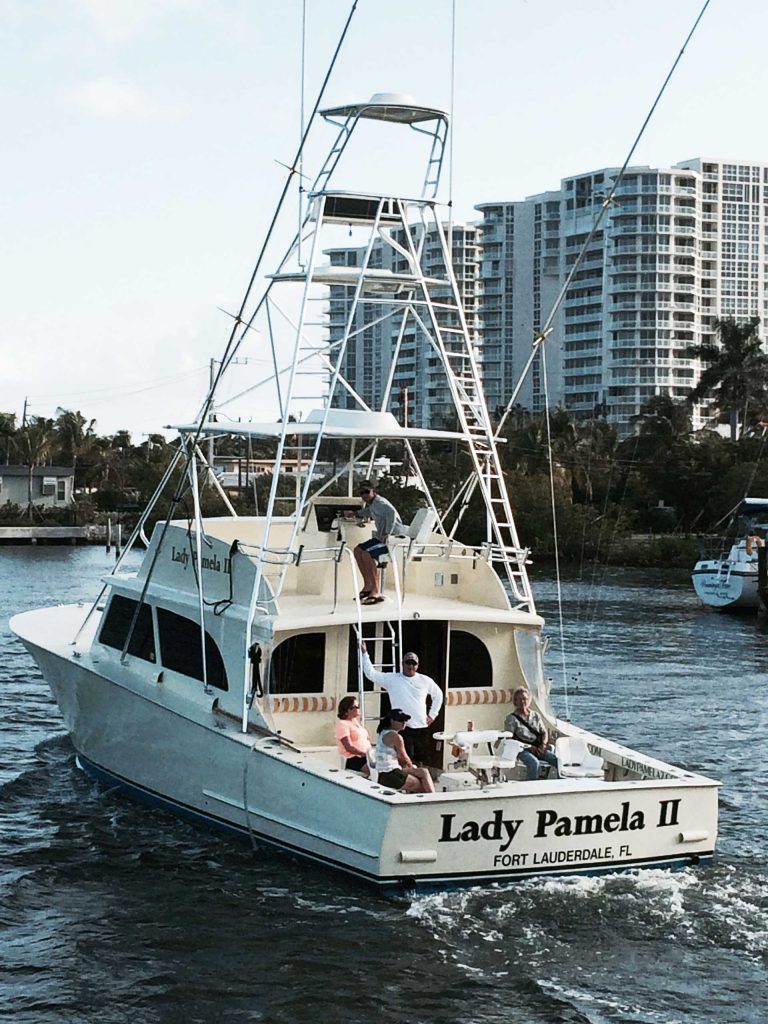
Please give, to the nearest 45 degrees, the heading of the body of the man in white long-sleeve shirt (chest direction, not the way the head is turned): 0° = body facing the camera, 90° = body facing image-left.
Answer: approximately 0°

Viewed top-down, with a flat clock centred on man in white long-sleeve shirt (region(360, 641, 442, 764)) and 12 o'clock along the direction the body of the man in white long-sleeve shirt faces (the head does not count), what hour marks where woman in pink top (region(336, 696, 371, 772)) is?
The woman in pink top is roughly at 2 o'clock from the man in white long-sleeve shirt.

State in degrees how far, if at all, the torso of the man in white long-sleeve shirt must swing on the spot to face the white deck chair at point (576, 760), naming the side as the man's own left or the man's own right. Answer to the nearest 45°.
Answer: approximately 90° to the man's own left

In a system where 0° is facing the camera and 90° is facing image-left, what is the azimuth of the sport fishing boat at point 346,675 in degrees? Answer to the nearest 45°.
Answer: approximately 135°
